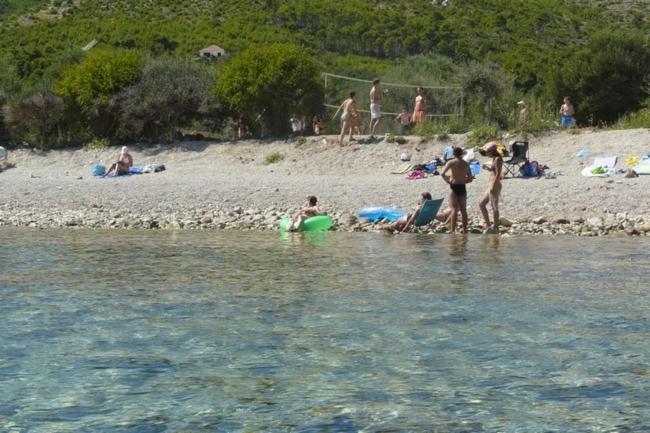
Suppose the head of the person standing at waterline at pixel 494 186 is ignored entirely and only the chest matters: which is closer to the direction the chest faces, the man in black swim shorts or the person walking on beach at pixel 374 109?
the man in black swim shorts

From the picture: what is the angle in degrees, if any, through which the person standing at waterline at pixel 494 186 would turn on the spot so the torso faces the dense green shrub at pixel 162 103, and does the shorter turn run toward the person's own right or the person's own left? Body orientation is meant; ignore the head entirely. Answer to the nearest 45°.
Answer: approximately 45° to the person's own right

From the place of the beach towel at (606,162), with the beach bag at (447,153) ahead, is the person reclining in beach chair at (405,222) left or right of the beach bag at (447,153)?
left

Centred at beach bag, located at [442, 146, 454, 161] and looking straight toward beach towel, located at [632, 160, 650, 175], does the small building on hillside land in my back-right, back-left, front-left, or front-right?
back-left

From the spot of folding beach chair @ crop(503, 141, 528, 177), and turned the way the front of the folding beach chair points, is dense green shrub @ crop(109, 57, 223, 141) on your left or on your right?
on your right

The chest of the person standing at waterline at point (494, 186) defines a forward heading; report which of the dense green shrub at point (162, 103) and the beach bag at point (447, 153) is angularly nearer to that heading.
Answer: the dense green shrub

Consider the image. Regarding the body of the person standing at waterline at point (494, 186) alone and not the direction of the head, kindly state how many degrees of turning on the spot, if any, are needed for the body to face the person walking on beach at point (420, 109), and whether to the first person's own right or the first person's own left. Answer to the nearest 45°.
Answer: approximately 90° to the first person's own right

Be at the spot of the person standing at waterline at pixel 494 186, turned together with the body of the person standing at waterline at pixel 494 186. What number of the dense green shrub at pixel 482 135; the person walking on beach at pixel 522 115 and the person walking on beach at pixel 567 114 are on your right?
3

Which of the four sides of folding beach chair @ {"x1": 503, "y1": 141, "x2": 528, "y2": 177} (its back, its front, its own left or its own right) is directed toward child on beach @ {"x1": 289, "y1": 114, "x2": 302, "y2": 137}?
right

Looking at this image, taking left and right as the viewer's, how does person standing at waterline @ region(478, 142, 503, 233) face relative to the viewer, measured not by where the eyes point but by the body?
facing to the left of the viewer
